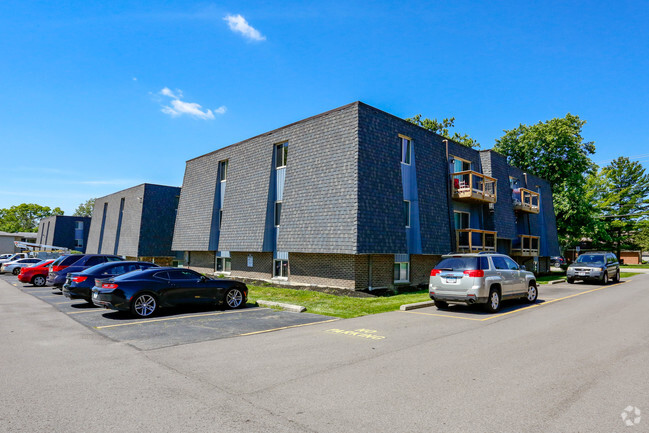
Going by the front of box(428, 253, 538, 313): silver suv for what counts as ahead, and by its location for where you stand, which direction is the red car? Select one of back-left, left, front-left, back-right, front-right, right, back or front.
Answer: back-left

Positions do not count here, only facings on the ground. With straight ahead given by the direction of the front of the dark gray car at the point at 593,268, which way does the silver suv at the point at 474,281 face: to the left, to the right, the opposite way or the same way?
the opposite way

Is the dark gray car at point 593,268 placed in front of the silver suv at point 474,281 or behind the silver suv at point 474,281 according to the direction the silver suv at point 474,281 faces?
in front

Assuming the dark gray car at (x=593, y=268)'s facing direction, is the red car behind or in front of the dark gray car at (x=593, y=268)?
in front

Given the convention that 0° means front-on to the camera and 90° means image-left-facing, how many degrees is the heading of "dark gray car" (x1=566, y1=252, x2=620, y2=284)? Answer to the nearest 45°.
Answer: approximately 45°

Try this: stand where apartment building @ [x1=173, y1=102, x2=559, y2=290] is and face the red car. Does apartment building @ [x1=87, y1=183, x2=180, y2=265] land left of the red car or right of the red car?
right

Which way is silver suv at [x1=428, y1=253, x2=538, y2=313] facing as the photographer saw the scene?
facing away from the viewer and to the right of the viewer
